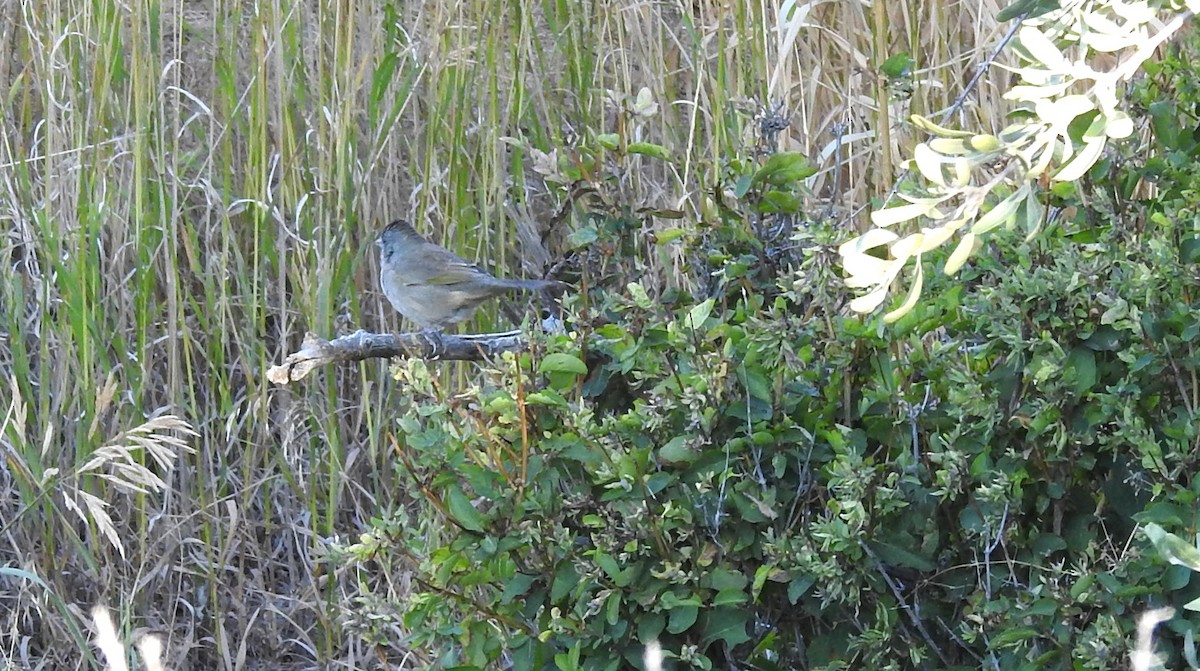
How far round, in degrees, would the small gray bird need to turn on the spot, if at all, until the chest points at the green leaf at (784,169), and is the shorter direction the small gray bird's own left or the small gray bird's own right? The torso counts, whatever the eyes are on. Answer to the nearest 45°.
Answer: approximately 135° to the small gray bird's own left

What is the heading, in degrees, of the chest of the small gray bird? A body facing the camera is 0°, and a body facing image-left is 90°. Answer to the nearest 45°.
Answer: approximately 90°
